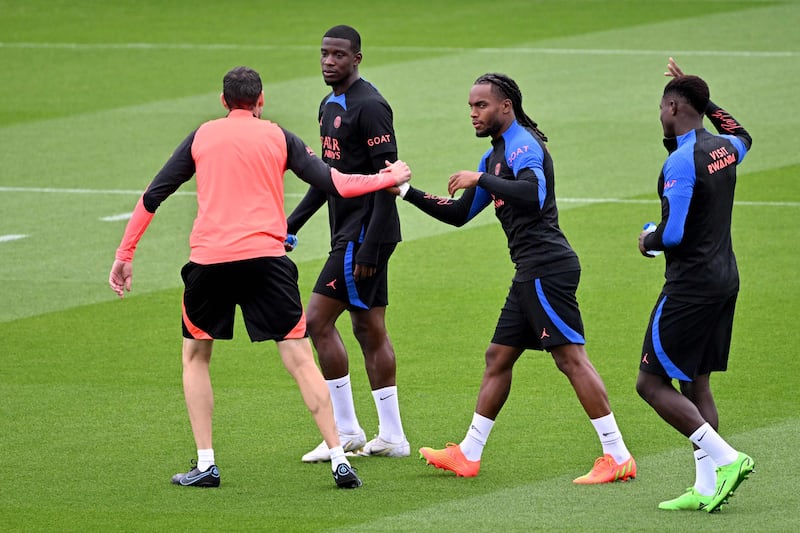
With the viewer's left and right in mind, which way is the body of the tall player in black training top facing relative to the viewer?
facing the viewer and to the left of the viewer

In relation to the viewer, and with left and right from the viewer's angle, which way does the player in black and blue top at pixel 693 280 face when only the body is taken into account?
facing away from the viewer and to the left of the viewer

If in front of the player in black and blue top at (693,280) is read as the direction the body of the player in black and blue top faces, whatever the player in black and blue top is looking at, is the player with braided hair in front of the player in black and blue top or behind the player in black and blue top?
in front

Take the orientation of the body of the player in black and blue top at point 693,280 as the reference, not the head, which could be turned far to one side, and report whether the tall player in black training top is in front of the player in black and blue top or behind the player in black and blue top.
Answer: in front

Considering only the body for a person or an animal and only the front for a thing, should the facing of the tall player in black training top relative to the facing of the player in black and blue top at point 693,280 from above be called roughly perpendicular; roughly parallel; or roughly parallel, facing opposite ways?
roughly perpendicular

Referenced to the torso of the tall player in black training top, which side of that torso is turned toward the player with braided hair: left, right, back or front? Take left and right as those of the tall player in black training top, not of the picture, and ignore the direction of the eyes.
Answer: left

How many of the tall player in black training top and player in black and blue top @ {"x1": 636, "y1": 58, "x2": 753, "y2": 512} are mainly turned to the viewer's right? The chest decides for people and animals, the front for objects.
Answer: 0
